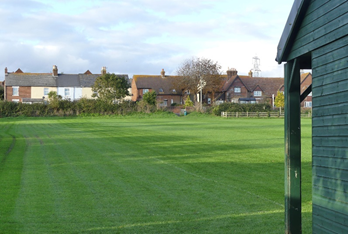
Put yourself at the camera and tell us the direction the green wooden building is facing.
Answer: facing to the left of the viewer
